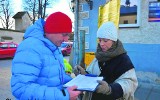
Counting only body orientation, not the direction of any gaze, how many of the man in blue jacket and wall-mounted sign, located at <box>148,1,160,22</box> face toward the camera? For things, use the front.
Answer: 1

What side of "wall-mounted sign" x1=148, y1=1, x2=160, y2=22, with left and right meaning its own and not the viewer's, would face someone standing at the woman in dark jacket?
front

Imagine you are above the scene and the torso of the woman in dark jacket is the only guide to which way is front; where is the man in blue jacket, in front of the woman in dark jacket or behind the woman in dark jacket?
in front

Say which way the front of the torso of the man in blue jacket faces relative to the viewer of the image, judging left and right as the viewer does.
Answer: facing to the right of the viewer
